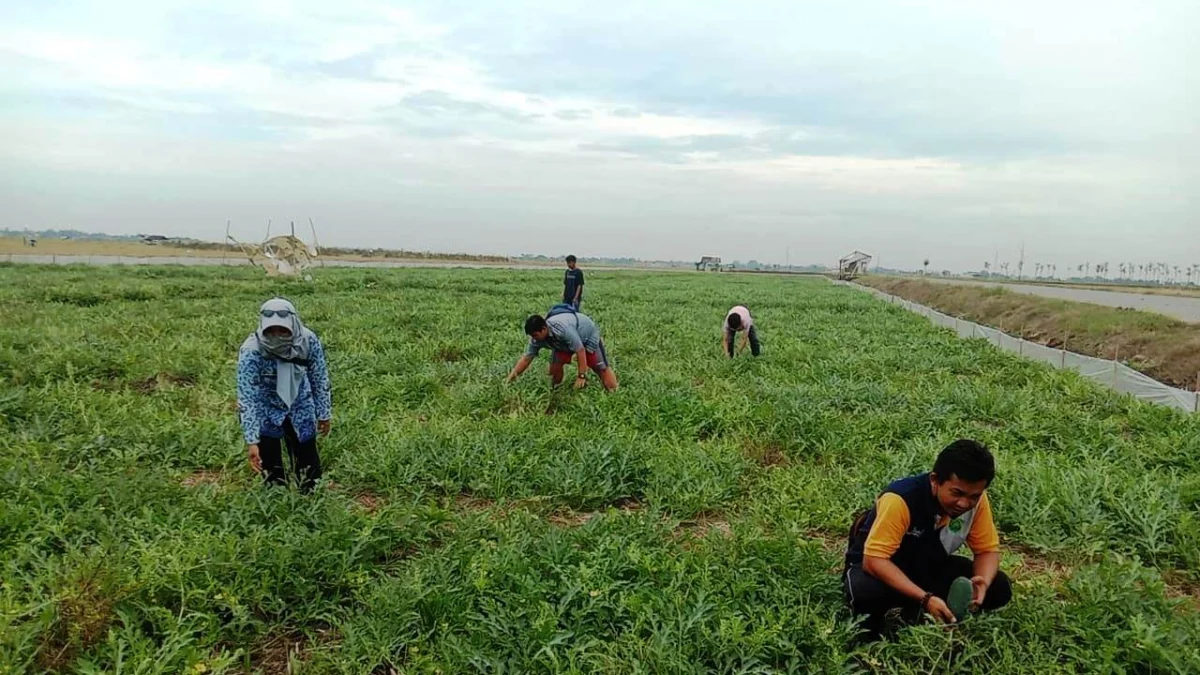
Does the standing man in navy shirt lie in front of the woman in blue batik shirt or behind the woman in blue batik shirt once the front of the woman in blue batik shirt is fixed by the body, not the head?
behind

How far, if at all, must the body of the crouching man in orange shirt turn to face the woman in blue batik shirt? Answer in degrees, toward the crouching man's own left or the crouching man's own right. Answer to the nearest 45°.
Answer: approximately 135° to the crouching man's own right

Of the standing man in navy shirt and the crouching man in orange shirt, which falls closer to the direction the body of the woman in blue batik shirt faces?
the crouching man in orange shirt

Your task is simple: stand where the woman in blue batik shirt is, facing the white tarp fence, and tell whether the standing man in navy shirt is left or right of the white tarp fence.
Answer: left

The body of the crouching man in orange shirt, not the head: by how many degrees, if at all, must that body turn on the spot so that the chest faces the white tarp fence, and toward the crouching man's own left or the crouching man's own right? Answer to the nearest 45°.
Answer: approximately 135° to the crouching man's own left

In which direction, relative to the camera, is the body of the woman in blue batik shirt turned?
toward the camera

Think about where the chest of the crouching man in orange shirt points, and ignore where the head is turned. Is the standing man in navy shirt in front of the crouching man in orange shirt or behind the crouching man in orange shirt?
behind

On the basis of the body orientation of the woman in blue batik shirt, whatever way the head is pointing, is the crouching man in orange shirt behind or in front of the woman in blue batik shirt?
in front

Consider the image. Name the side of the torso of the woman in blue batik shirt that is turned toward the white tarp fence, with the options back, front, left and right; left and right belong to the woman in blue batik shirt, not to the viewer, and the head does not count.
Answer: left

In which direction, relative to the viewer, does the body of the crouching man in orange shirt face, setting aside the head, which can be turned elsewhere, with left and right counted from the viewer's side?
facing the viewer and to the right of the viewer

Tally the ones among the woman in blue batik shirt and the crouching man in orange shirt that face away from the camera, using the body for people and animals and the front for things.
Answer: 0
